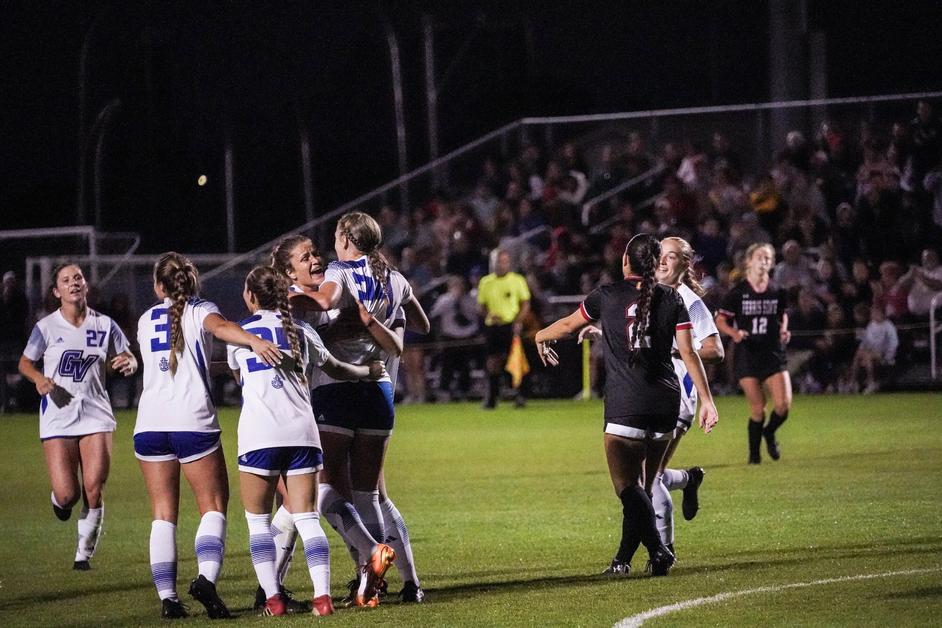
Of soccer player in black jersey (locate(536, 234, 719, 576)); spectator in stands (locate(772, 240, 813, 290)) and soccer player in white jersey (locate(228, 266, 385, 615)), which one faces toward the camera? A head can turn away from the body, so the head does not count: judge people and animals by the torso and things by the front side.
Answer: the spectator in stands

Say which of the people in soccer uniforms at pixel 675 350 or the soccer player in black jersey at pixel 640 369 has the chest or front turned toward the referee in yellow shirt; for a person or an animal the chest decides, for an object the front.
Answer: the soccer player in black jersey

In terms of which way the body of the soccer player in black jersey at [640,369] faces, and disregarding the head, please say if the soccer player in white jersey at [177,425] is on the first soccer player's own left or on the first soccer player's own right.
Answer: on the first soccer player's own left

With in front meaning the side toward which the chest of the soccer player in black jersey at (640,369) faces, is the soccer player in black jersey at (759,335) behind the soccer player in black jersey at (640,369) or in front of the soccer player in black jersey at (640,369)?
in front

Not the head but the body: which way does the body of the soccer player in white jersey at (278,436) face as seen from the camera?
away from the camera

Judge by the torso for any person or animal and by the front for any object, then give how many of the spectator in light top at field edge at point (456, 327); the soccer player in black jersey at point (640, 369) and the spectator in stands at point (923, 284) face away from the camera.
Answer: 1

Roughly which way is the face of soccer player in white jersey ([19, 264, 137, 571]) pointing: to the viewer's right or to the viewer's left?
to the viewer's right

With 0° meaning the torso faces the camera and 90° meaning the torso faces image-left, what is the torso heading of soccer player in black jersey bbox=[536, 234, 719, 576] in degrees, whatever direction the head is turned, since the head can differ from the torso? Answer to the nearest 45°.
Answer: approximately 180°

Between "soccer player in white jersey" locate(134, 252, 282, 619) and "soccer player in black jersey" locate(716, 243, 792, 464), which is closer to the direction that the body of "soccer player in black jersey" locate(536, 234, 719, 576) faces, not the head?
the soccer player in black jersey

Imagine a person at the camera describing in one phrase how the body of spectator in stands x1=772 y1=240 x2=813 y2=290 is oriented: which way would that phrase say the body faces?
toward the camera

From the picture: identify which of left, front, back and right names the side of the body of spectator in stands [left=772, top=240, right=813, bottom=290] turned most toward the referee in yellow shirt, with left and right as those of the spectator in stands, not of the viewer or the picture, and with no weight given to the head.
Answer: front

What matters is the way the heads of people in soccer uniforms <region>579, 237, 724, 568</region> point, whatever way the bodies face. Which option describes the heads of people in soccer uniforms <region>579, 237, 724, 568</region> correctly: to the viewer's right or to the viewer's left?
to the viewer's left

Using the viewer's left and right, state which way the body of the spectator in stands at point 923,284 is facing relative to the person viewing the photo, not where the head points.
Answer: facing the viewer

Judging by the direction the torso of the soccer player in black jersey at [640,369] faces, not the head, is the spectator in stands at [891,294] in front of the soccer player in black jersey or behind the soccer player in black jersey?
in front
